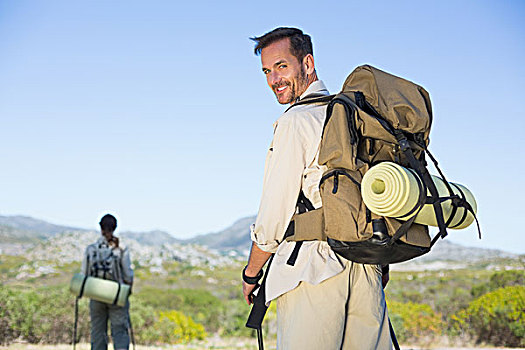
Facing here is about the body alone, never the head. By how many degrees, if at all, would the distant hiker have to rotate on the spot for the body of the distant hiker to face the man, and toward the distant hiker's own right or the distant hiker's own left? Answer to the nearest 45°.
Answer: approximately 180°

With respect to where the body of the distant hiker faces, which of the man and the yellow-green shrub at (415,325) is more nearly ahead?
the yellow-green shrub

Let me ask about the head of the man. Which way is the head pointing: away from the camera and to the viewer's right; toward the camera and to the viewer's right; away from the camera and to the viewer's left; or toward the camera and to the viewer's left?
toward the camera and to the viewer's left

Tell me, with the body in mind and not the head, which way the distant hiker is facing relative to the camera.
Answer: away from the camera

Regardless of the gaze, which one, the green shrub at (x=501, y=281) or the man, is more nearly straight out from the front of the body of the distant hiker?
the green shrub

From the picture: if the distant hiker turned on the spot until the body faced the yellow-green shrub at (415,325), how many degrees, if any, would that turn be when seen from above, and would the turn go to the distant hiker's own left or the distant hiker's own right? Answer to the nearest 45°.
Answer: approximately 45° to the distant hiker's own right

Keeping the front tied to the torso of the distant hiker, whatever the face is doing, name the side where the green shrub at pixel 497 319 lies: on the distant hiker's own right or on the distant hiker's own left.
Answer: on the distant hiker's own right

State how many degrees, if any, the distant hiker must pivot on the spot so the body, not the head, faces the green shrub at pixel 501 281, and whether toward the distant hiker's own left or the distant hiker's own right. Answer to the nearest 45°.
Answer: approximately 45° to the distant hiker's own right

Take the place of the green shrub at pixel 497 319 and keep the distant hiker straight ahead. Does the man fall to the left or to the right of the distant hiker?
left
